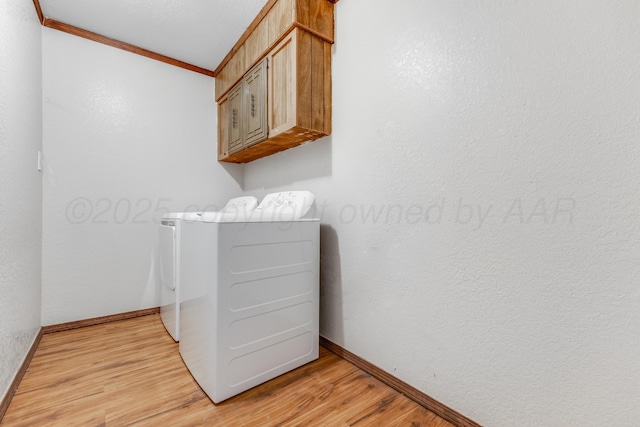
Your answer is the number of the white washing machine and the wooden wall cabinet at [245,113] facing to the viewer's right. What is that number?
0

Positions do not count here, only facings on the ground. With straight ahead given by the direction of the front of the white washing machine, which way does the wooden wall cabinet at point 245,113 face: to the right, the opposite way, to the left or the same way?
the same way

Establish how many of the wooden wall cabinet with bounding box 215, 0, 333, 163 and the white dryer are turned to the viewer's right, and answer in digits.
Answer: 0

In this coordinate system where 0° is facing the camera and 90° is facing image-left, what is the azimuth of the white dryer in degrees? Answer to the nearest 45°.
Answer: approximately 90°

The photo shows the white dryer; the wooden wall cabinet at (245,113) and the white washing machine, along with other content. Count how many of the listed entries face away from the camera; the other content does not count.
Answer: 0

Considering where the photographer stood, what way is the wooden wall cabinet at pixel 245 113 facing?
facing the viewer and to the left of the viewer

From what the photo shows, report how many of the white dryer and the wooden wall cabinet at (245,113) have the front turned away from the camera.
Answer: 0

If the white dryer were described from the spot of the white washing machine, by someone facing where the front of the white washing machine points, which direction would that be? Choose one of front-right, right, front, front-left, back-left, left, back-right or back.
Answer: right
